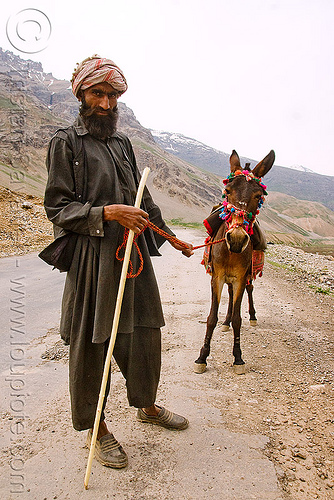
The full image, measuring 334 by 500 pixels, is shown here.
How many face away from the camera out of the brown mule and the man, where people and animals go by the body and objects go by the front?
0

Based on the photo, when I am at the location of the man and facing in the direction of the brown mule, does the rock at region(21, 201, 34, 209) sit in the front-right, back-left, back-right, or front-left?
front-left

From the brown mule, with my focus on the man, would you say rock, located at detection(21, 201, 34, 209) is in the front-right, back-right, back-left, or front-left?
back-right

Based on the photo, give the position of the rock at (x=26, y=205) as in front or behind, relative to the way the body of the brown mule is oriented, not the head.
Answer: behind

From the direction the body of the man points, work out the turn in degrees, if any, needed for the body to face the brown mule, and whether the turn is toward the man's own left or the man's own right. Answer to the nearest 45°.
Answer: approximately 90° to the man's own left

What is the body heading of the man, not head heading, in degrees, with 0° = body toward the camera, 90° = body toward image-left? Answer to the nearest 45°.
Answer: approximately 315°

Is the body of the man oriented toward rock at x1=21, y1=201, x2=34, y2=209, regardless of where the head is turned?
no

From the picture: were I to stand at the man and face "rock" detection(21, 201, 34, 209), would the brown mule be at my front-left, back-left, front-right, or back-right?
front-right

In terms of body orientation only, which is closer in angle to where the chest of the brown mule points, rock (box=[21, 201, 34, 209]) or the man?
the man

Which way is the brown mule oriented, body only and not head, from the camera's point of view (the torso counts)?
toward the camera
